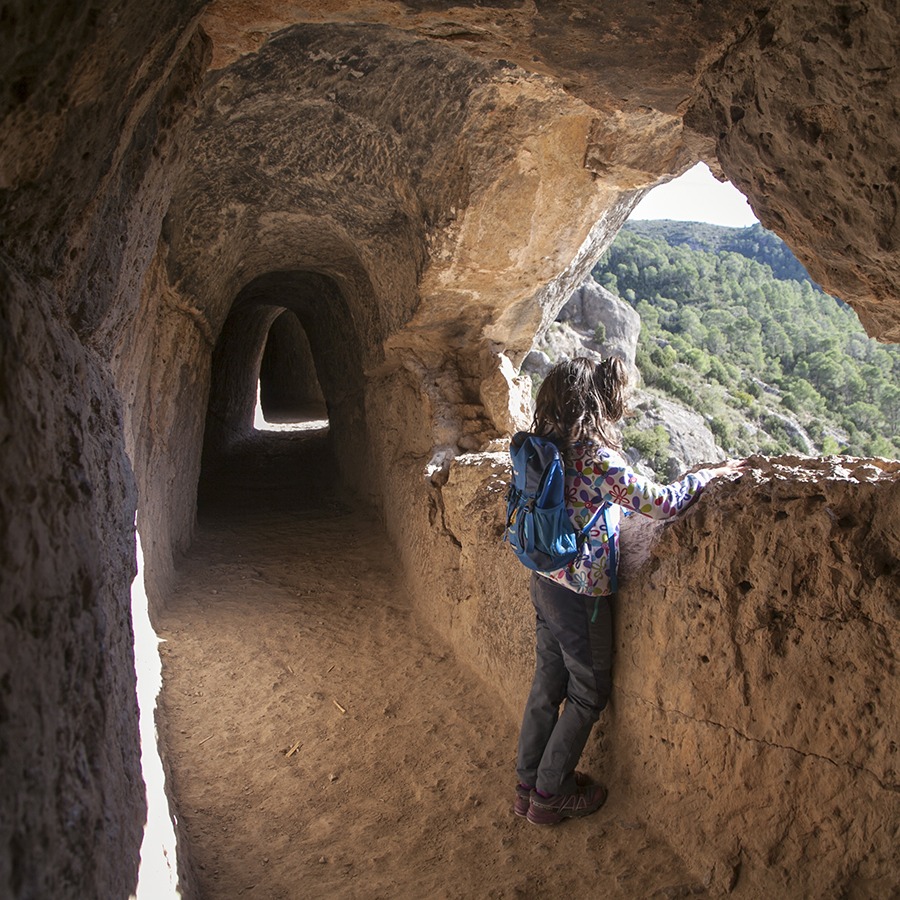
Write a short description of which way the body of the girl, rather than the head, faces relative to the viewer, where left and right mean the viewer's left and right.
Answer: facing away from the viewer and to the right of the viewer
